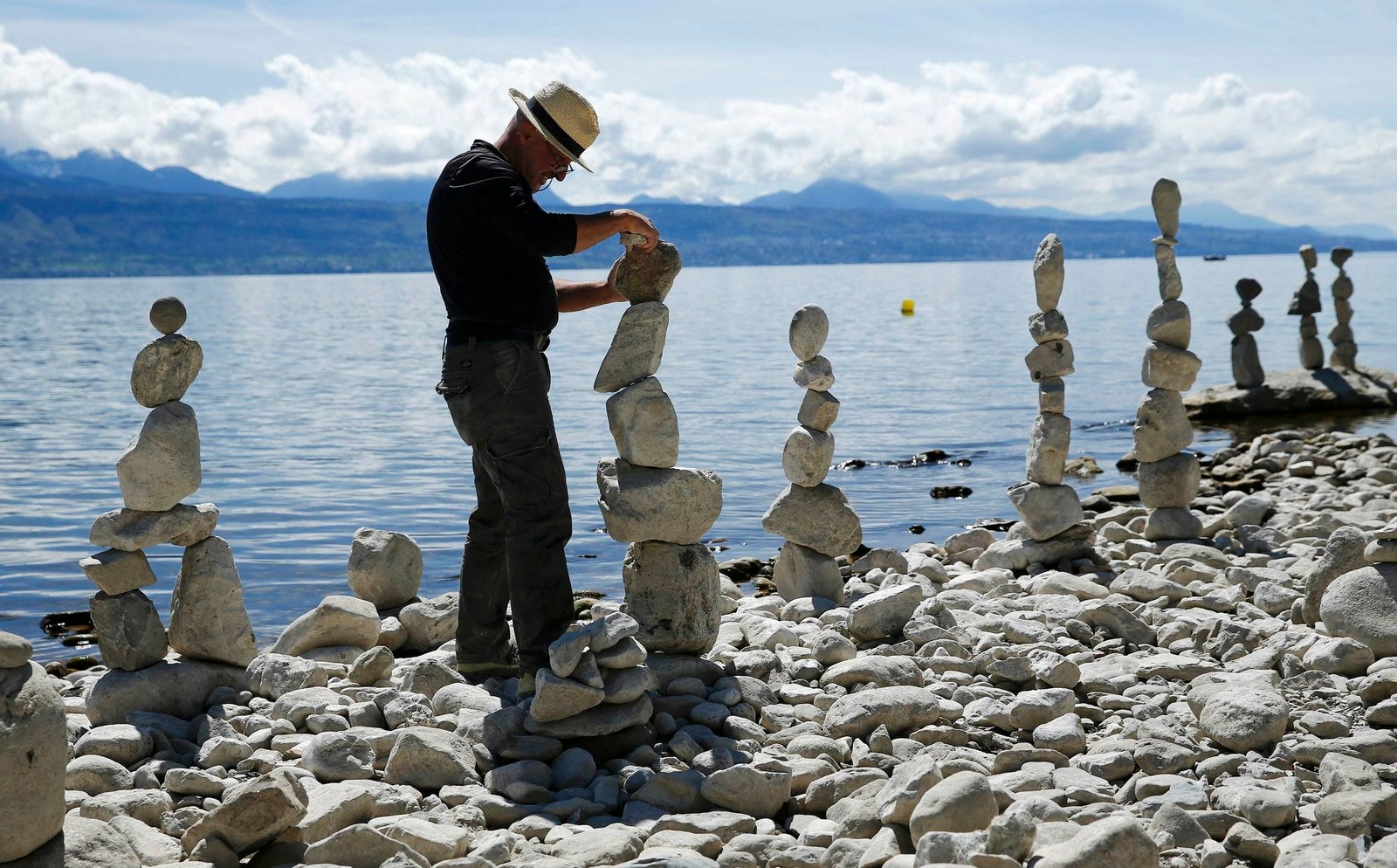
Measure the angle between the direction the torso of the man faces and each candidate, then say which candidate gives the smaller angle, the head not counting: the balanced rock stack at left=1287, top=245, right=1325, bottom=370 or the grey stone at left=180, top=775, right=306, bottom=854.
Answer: the balanced rock stack

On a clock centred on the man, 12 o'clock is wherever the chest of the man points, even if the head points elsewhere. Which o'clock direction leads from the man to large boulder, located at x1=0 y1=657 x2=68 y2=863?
The large boulder is roughly at 4 o'clock from the man.

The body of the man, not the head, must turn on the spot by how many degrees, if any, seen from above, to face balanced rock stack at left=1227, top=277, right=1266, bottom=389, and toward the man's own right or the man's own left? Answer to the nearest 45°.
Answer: approximately 45° to the man's own left

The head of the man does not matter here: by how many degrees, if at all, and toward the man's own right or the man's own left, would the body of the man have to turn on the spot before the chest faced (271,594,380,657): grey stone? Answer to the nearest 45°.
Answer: approximately 135° to the man's own left

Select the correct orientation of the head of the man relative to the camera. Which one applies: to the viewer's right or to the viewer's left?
to the viewer's right

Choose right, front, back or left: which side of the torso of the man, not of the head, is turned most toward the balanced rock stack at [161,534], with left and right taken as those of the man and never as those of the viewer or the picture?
back

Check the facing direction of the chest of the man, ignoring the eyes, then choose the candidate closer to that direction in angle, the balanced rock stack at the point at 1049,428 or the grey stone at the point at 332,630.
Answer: the balanced rock stack

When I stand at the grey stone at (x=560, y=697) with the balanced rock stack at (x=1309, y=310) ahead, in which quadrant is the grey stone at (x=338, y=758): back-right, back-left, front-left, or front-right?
back-left

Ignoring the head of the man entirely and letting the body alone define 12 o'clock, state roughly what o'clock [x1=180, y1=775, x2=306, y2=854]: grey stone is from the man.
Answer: The grey stone is roughly at 4 o'clock from the man.

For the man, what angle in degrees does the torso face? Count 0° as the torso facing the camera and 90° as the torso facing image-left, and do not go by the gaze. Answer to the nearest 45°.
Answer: approximately 270°

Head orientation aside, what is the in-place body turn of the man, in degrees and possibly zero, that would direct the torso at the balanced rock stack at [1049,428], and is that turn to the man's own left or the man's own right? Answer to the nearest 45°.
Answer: approximately 45° to the man's own left

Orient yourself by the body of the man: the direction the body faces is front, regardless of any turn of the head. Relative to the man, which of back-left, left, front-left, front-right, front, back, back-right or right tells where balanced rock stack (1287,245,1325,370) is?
front-left
